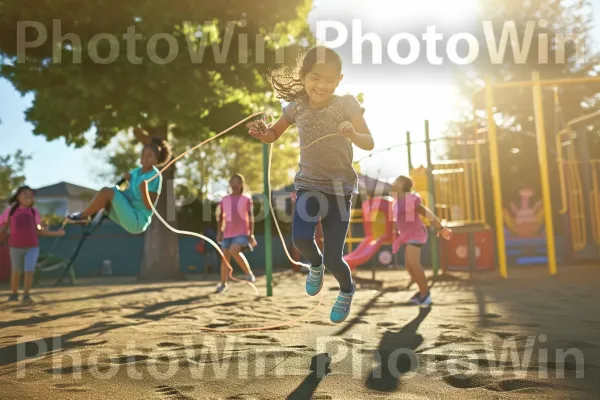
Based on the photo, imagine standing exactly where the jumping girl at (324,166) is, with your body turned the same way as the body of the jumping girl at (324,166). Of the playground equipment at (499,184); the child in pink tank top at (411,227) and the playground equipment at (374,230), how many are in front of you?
0

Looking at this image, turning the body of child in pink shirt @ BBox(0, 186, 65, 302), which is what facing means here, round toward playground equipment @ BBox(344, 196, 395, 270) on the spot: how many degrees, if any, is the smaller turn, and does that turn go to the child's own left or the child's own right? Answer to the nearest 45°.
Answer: approximately 90° to the child's own left

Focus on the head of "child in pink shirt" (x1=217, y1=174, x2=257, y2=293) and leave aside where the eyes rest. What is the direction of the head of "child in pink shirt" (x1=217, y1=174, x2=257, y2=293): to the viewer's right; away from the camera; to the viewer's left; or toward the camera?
toward the camera

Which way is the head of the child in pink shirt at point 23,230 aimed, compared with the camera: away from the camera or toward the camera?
toward the camera

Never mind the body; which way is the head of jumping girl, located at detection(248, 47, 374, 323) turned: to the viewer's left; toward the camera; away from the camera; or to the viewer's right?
toward the camera

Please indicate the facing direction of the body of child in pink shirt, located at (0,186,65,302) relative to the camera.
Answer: toward the camera

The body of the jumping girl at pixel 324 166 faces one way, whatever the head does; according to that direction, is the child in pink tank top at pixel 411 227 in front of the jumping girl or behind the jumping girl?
behind

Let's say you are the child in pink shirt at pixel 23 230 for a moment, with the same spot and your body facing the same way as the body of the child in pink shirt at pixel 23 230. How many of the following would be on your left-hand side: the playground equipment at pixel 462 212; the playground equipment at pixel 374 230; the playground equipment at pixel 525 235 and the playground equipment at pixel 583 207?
4

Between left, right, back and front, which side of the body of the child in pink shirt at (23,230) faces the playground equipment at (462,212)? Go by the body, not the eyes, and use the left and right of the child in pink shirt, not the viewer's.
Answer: left

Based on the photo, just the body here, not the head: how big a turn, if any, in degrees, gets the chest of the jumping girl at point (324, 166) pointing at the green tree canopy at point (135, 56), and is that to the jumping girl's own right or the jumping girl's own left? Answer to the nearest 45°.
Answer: approximately 135° to the jumping girl's own right

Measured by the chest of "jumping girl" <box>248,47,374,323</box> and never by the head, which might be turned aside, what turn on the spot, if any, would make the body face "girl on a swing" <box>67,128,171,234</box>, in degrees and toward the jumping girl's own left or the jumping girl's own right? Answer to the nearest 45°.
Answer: approximately 135° to the jumping girl's own right

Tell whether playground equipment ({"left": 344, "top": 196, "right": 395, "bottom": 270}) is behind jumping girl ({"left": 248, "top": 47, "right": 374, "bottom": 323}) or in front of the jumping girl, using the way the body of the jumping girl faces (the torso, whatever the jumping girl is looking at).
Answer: behind

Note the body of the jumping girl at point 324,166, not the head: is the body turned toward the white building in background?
no

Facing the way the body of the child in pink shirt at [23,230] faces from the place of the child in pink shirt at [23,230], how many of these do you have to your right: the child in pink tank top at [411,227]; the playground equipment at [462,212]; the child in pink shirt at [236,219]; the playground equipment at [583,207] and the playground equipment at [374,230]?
0

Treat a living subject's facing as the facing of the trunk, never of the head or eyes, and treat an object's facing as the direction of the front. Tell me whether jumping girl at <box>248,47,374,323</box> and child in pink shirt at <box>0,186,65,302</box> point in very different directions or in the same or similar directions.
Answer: same or similar directions

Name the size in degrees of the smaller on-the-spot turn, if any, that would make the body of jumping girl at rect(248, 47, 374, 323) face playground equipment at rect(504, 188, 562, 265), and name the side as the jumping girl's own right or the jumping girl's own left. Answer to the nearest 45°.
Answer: approximately 135° to the jumping girl's own left

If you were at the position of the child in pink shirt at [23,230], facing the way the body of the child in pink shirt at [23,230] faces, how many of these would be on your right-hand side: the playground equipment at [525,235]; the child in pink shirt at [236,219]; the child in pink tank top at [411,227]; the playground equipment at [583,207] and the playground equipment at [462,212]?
0

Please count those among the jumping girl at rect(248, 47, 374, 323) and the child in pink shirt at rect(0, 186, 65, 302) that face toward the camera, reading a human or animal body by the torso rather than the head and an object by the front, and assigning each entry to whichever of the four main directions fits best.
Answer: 2
